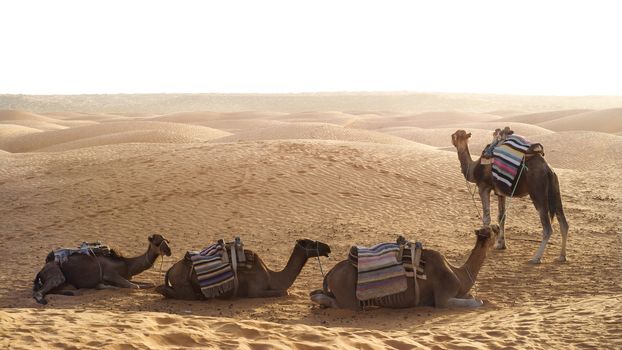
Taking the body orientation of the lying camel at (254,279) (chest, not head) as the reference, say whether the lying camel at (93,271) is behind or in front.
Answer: behind

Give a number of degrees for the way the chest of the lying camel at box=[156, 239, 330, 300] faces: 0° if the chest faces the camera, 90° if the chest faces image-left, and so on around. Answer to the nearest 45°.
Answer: approximately 270°

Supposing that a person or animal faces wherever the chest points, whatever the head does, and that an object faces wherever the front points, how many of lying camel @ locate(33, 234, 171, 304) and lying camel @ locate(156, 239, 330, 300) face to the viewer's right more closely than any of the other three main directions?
2

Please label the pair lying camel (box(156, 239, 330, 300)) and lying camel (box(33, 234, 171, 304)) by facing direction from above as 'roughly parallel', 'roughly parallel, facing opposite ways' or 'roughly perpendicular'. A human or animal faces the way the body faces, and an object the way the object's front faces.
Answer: roughly parallel

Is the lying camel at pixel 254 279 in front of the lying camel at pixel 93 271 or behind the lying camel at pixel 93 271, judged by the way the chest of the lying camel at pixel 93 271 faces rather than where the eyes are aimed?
in front

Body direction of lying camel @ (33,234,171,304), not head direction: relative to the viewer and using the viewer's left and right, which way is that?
facing to the right of the viewer
